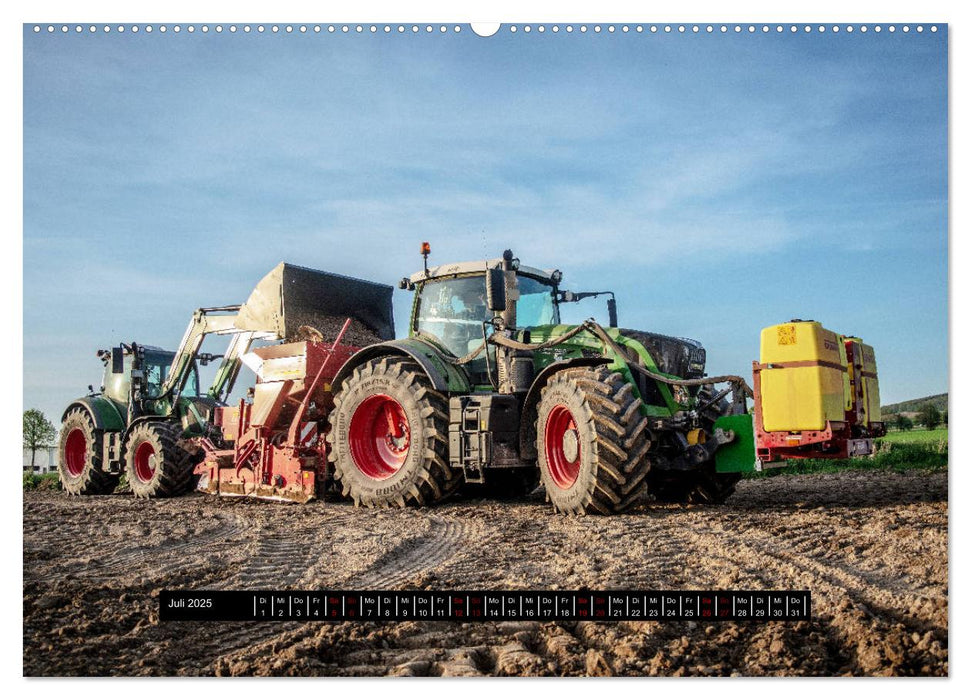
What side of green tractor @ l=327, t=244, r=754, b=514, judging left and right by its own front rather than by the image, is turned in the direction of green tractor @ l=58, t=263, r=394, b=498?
back

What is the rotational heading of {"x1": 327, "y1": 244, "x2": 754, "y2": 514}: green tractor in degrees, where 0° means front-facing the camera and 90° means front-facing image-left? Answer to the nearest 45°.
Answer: approximately 315°

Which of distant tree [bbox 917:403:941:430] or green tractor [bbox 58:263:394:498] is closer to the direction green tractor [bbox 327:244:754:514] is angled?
the distant tree
